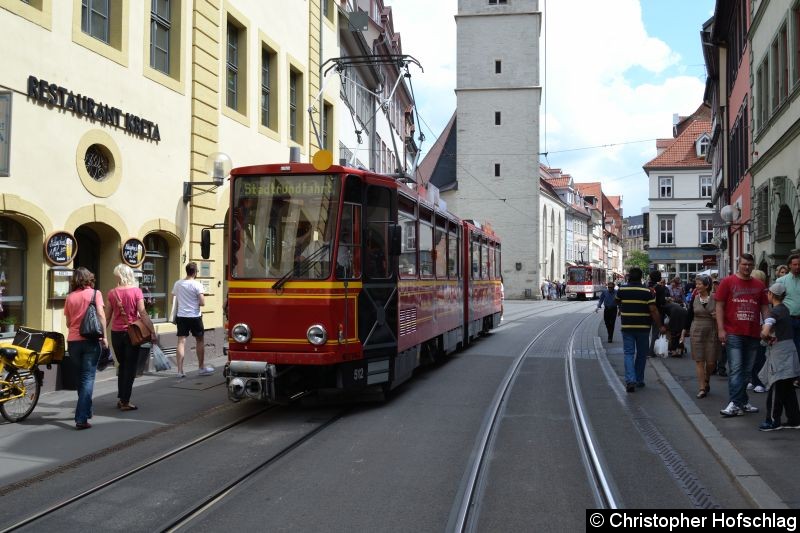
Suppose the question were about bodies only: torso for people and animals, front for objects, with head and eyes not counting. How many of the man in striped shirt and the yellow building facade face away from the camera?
1

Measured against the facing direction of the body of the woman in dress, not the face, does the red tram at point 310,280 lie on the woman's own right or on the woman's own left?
on the woman's own right

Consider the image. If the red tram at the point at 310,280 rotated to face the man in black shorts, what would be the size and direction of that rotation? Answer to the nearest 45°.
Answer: approximately 90° to its right

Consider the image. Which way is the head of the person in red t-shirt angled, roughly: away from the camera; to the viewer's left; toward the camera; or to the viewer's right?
toward the camera

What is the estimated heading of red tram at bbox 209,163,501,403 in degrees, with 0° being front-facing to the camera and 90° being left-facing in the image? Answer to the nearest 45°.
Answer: approximately 45°

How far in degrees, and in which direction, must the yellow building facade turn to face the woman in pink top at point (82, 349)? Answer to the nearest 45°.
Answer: approximately 45° to its right

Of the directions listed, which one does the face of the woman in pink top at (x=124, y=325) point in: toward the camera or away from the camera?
away from the camera

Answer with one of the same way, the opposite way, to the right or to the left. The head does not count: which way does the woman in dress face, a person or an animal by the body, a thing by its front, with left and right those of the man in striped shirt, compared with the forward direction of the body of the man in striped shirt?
the opposite way

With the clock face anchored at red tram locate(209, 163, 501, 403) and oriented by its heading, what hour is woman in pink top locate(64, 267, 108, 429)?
The woman in pink top is roughly at 1 o'clock from the red tram.

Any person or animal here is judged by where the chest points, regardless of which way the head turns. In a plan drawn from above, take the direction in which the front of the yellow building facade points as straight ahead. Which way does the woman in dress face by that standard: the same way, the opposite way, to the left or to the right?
to the right

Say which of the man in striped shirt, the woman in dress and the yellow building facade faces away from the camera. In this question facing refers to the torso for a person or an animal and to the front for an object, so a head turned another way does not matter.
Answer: the man in striped shirt

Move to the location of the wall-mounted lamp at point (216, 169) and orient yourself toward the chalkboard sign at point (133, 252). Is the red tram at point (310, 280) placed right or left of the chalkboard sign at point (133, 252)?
left

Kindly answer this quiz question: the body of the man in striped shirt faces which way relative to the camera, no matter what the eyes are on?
away from the camera

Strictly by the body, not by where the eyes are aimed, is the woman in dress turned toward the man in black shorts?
no

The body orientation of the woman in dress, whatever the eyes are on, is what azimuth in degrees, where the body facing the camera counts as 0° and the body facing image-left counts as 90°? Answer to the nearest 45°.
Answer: approximately 0°

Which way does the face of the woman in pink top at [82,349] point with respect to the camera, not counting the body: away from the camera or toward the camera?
away from the camera

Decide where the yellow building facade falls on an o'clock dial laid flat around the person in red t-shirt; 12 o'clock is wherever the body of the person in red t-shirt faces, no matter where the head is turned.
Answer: The yellow building facade is roughly at 3 o'clock from the person in red t-shirt.

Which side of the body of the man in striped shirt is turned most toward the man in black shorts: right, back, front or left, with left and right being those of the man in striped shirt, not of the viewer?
left

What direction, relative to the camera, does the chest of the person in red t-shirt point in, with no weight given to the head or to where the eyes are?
toward the camera

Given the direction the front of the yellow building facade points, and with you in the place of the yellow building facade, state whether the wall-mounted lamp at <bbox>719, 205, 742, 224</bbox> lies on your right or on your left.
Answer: on your left

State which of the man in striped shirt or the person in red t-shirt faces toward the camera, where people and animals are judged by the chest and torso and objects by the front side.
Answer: the person in red t-shirt

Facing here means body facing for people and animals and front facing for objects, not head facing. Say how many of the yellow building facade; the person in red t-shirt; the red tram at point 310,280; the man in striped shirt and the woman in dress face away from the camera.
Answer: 1

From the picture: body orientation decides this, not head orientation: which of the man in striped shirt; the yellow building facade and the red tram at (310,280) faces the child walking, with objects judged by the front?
the yellow building facade
